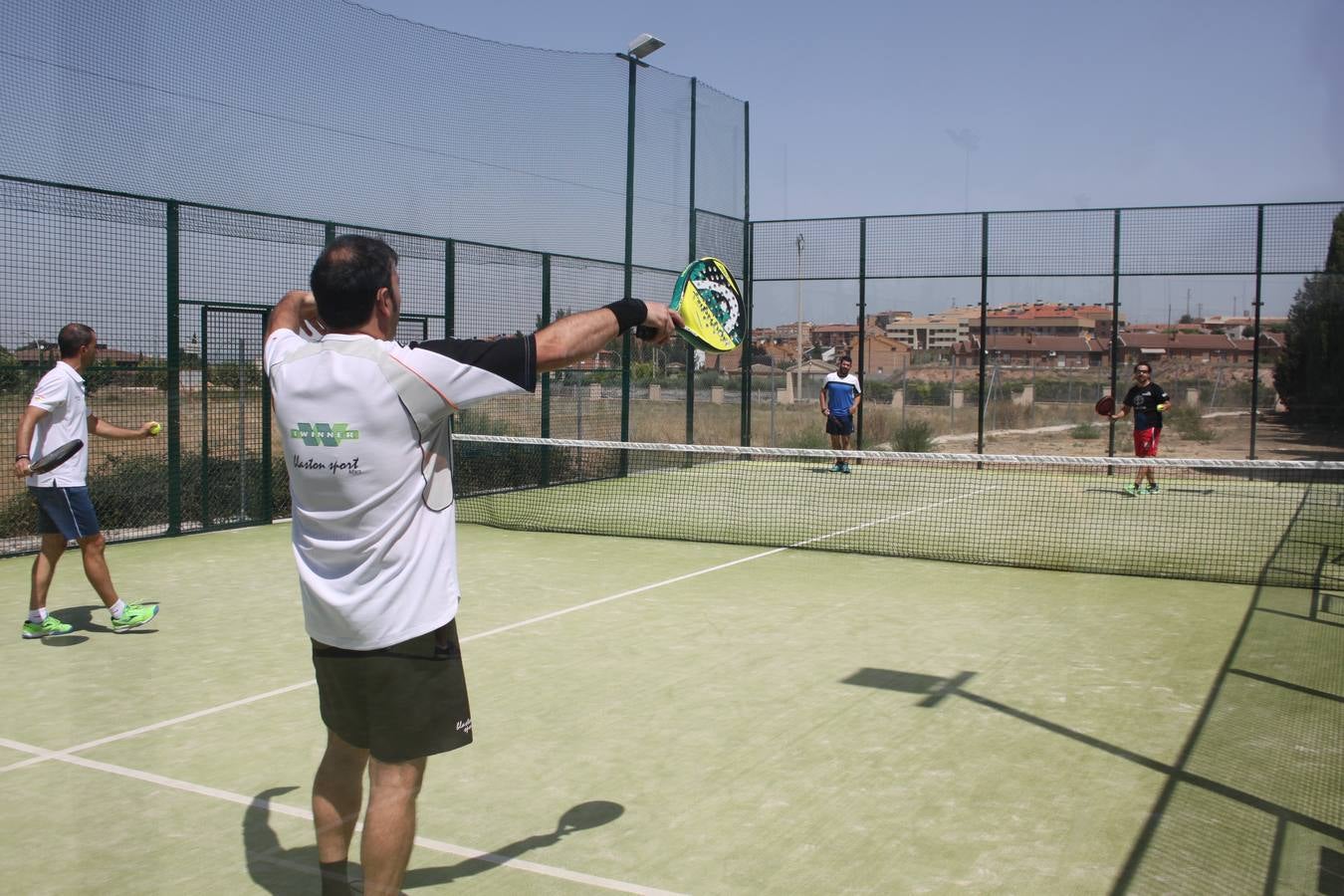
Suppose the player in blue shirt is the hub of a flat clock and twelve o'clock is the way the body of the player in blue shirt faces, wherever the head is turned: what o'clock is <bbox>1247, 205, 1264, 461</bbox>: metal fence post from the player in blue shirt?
The metal fence post is roughly at 9 o'clock from the player in blue shirt.

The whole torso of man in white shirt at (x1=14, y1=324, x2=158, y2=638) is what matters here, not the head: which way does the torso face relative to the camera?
to the viewer's right

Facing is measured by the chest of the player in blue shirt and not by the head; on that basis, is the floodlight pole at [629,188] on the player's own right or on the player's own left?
on the player's own right

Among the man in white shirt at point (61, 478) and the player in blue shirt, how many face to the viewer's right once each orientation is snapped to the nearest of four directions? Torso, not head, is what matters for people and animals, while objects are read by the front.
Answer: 1

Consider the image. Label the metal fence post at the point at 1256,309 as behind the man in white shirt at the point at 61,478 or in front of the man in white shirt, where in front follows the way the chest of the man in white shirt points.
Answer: in front

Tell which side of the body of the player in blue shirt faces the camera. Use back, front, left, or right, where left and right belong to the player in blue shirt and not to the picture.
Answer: front

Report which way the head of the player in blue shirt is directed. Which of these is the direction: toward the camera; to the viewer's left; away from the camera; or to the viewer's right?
toward the camera

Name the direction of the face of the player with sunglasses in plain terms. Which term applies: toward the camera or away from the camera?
toward the camera

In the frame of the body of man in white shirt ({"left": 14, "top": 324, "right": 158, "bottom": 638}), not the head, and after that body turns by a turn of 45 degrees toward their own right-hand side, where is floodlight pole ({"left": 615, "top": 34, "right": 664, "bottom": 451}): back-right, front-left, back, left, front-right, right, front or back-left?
left

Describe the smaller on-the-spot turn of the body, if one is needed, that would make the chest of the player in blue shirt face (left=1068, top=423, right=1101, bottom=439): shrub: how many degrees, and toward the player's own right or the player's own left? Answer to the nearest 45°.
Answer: approximately 135° to the player's own left

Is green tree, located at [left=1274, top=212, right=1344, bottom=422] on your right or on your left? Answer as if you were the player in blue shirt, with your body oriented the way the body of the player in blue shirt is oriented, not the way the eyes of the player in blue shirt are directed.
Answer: on your left

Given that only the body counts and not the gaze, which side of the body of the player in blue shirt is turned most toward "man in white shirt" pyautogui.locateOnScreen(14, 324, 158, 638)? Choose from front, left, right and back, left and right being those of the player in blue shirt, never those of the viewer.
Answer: front

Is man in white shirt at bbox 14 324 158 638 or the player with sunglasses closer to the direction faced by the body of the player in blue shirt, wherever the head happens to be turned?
the man in white shirt

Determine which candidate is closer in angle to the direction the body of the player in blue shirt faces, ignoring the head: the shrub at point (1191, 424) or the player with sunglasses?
the player with sunglasses

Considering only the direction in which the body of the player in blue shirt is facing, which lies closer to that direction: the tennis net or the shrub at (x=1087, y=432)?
the tennis net
